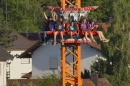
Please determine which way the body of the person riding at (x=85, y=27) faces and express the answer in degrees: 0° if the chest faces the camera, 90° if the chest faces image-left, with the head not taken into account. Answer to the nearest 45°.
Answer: approximately 315°
